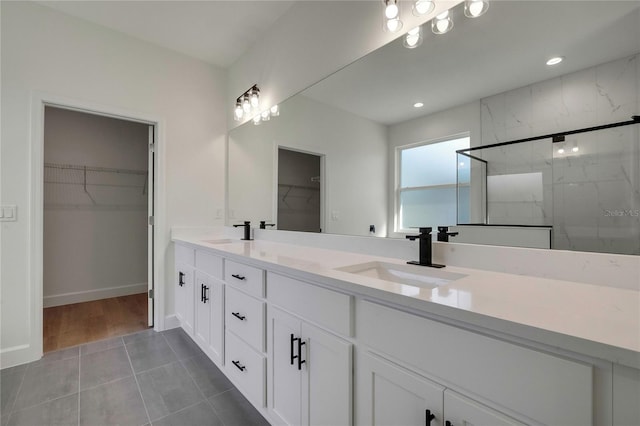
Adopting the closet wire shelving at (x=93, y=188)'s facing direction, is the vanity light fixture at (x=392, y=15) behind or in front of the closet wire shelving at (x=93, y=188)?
in front

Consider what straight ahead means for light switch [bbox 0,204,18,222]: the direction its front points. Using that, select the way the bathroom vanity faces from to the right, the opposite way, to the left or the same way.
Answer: to the right

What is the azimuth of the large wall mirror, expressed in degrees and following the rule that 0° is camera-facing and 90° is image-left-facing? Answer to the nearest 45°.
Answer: approximately 45°

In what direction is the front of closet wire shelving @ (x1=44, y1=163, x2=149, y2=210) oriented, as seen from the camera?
facing the viewer

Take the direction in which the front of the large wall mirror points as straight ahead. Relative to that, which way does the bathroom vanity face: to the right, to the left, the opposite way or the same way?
the same way

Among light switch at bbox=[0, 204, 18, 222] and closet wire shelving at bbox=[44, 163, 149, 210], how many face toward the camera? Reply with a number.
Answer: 2

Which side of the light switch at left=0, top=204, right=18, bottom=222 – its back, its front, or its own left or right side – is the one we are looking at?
front

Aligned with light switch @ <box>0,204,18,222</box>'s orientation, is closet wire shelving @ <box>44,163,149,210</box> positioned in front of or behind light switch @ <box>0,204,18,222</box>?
behind

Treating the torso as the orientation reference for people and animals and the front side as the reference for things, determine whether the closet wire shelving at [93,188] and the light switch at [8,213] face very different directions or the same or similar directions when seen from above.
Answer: same or similar directions

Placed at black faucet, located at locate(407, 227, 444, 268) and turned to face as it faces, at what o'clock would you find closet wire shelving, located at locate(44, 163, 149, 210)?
The closet wire shelving is roughly at 2 o'clock from the black faucet.

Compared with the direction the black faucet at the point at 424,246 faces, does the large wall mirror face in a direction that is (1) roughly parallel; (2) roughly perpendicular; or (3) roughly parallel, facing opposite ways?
roughly parallel

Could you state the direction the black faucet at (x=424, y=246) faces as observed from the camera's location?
facing the viewer and to the left of the viewer

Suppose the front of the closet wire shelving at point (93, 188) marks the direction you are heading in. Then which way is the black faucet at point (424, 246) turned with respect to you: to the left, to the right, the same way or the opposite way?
to the right
